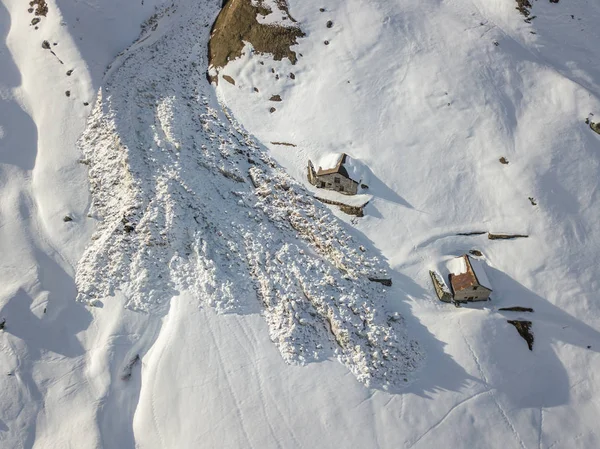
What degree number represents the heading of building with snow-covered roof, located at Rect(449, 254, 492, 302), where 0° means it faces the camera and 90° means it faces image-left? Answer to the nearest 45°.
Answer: approximately 0°

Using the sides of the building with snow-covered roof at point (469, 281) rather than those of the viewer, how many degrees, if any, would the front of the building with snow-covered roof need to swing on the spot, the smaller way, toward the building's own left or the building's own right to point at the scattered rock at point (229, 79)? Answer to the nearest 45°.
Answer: approximately 135° to the building's own right

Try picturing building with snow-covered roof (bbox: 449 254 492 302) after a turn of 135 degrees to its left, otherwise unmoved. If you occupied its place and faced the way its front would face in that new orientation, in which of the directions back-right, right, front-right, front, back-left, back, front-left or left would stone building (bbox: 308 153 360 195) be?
left

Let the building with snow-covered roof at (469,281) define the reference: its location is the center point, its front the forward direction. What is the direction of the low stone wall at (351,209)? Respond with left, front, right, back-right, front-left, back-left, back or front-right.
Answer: back-right

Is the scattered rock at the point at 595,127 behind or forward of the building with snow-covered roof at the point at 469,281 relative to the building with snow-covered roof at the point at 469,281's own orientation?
behind

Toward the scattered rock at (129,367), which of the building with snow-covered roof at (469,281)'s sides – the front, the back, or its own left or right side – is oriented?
right

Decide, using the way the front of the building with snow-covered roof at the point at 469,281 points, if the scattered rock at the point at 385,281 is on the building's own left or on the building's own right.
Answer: on the building's own right
